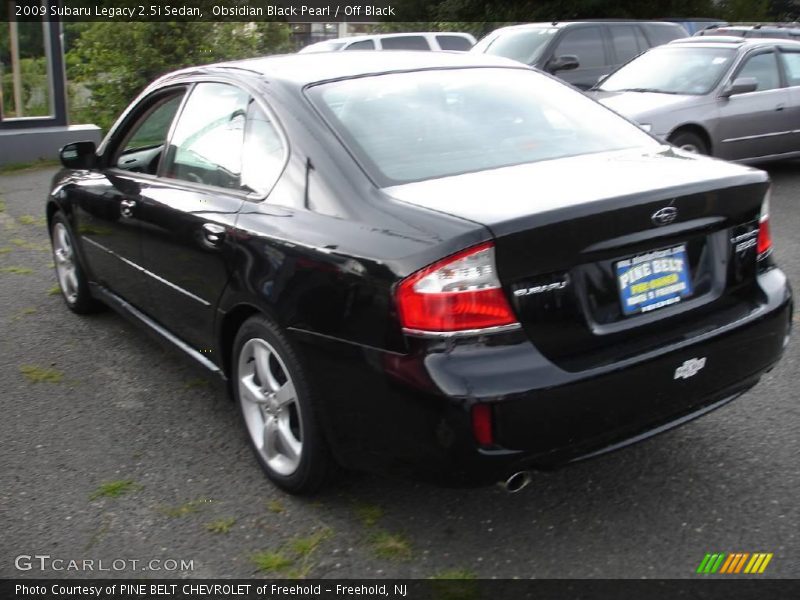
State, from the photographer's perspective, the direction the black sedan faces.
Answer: facing away from the viewer and to the left of the viewer

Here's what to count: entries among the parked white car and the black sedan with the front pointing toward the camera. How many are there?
0

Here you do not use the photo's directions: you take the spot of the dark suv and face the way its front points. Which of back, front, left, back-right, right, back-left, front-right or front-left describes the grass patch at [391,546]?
front-left

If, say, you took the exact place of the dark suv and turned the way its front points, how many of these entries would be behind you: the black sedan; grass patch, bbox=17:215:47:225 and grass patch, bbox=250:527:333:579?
0

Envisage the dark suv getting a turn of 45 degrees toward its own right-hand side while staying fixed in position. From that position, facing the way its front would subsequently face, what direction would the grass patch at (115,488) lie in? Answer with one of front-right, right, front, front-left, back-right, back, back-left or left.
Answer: left

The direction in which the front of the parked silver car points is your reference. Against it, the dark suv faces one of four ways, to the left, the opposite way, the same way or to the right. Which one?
the same way

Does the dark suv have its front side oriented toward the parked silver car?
no

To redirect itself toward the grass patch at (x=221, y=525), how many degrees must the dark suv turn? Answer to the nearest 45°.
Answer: approximately 45° to its left

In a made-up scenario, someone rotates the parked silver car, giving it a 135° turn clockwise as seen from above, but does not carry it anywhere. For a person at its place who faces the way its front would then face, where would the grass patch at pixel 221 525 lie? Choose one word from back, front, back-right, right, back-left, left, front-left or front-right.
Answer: back

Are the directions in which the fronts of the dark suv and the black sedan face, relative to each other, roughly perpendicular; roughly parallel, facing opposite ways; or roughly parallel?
roughly perpendicular

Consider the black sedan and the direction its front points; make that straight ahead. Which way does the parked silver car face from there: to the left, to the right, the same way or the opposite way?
to the left

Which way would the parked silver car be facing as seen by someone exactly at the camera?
facing the viewer and to the left of the viewer

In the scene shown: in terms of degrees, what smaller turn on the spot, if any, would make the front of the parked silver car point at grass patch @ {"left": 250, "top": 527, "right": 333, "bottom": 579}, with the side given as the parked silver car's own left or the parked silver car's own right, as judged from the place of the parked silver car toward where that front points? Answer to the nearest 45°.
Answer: approximately 45° to the parked silver car's own left

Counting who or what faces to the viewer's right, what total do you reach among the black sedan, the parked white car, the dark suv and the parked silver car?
0

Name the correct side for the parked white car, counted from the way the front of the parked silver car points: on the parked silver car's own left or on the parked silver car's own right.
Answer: on the parked silver car's own right
